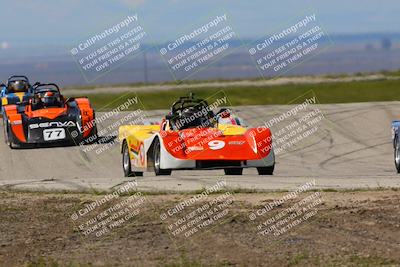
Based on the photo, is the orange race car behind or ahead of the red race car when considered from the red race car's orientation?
behind

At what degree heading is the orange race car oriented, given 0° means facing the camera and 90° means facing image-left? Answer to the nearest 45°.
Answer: approximately 0°

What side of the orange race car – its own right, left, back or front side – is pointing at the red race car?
front

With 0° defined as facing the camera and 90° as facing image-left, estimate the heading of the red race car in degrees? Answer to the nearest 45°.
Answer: approximately 0°

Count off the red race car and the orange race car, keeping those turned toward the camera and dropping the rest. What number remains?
2
